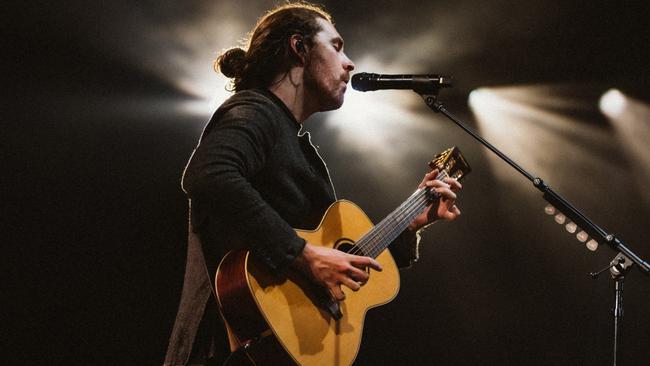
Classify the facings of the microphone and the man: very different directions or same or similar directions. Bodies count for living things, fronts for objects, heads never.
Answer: very different directions

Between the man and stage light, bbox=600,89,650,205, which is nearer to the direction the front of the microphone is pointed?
the man

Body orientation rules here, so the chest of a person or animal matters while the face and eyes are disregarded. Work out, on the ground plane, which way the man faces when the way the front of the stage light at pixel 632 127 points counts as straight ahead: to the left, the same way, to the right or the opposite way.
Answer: to the left

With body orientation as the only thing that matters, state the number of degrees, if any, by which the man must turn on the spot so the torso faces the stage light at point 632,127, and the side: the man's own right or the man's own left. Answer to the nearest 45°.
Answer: approximately 45° to the man's own left

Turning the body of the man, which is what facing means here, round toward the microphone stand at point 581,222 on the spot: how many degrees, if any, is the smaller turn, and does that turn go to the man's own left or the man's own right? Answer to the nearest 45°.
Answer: approximately 45° to the man's own left

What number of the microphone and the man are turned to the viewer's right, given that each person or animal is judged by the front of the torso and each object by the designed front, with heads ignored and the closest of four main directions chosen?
1

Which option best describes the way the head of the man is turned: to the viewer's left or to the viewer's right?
to the viewer's right

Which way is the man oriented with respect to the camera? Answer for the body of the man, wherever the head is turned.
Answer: to the viewer's right

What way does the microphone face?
to the viewer's left
